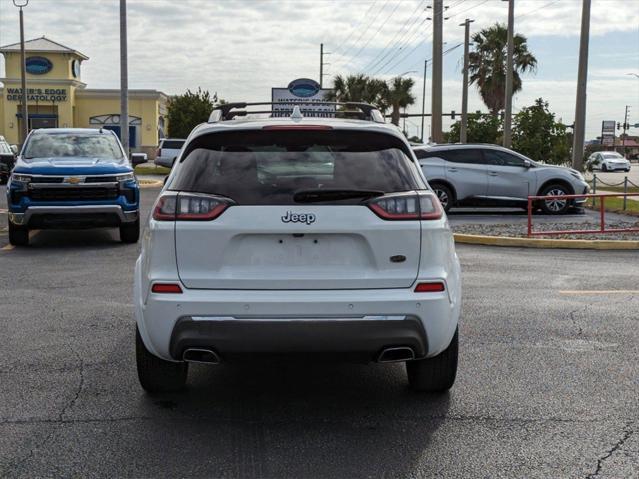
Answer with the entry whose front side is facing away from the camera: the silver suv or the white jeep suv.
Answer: the white jeep suv

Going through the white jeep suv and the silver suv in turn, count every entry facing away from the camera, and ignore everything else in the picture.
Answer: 1

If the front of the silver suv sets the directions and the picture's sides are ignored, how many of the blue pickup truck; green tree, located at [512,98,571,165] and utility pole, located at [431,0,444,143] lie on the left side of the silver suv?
2

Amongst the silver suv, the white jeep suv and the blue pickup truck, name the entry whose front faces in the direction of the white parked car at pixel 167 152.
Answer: the white jeep suv

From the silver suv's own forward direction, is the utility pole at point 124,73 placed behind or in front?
behind

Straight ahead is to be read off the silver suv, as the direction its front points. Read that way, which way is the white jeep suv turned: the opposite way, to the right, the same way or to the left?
to the left

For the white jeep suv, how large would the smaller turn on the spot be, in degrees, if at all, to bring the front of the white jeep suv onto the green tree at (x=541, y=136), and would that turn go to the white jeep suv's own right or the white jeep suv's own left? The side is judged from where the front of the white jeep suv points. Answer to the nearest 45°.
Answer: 0° — it already faces it

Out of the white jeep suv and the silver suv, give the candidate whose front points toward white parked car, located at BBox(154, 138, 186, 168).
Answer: the white jeep suv

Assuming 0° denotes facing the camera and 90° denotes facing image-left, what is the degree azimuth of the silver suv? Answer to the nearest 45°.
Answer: approximately 270°

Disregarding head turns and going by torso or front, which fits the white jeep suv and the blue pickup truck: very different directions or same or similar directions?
very different directions

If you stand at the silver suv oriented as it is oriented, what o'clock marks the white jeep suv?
The white jeep suv is roughly at 3 o'clock from the silver suv.

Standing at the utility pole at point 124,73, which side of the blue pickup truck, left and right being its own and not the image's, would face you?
back

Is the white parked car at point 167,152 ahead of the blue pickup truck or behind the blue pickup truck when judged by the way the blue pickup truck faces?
behind

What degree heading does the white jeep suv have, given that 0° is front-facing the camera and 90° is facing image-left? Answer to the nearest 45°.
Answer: approximately 180°
